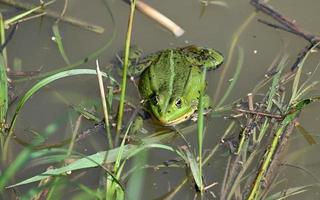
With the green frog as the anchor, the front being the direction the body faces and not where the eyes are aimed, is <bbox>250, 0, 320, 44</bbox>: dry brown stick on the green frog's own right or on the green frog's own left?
on the green frog's own left

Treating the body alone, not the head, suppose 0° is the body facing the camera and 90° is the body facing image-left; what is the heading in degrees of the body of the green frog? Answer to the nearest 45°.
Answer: approximately 0°

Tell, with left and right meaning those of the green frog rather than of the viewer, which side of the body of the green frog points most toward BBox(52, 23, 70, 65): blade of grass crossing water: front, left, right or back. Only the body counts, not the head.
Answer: right

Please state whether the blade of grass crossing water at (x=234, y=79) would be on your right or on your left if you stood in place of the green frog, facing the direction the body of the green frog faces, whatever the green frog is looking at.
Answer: on your left

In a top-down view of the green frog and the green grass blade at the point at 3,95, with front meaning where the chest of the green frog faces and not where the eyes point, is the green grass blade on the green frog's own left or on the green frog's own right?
on the green frog's own right

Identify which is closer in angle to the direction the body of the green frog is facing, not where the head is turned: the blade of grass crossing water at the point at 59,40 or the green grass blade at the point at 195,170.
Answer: the green grass blade

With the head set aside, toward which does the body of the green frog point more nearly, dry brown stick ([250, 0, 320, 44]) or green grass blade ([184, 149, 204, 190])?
the green grass blade

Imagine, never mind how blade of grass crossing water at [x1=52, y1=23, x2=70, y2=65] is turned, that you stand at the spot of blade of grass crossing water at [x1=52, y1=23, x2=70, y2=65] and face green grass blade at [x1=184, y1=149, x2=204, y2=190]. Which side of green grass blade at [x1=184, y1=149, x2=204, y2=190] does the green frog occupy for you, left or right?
left

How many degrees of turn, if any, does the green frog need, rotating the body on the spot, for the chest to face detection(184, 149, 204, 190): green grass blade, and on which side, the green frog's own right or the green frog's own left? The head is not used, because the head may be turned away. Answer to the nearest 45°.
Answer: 0° — it already faces it

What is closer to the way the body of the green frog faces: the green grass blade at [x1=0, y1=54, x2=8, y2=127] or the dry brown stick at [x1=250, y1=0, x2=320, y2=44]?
the green grass blade
